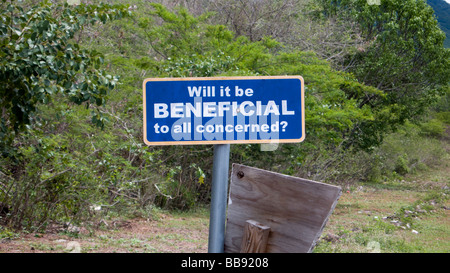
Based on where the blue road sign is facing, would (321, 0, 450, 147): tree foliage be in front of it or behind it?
behind

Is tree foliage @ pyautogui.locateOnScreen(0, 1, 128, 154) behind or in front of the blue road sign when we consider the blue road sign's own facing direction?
behind

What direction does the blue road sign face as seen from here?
toward the camera

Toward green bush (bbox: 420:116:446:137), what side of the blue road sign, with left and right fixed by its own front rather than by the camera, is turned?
back
